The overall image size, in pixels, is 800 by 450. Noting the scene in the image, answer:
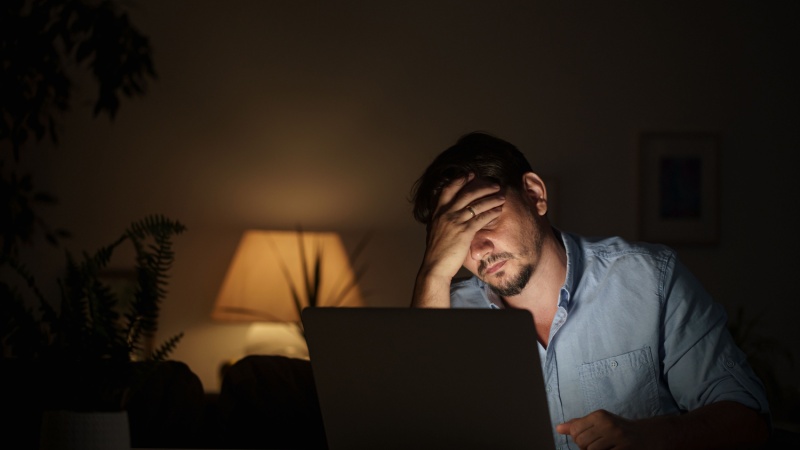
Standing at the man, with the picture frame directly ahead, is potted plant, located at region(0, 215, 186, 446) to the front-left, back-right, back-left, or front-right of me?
back-left

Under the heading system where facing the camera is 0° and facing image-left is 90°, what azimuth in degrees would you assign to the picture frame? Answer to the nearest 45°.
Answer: approximately 0°

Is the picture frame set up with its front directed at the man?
yes

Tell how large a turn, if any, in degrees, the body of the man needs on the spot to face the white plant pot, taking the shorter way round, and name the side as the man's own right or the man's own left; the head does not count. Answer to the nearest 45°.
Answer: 0° — they already face it

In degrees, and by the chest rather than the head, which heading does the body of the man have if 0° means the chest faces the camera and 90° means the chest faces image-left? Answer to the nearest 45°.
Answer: approximately 45°

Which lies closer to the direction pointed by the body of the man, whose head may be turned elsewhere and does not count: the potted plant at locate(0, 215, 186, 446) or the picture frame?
the potted plant

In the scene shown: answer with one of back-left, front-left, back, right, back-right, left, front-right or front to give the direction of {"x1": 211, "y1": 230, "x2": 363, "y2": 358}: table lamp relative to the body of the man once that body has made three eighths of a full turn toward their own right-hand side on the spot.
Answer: front-left
